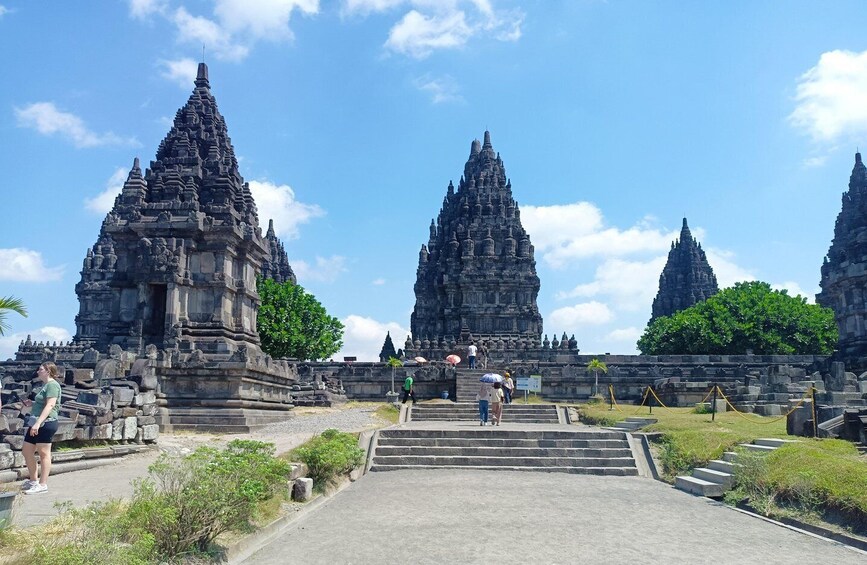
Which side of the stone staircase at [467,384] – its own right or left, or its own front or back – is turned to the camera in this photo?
front

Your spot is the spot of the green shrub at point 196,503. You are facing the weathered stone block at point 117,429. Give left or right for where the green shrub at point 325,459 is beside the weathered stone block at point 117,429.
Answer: right

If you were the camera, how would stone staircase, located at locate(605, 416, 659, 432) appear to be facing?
facing the viewer and to the left of the viewer

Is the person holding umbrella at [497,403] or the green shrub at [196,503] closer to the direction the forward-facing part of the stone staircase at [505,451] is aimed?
the green shrub

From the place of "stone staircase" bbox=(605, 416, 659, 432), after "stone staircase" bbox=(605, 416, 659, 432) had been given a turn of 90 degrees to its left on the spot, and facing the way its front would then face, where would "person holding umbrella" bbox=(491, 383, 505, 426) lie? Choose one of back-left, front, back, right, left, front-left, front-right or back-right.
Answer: back-right

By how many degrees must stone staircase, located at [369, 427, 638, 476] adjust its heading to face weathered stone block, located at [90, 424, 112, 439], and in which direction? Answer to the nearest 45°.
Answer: approximately 90° to its right

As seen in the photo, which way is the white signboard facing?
toward the camera

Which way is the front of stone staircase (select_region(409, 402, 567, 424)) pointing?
toward the camera

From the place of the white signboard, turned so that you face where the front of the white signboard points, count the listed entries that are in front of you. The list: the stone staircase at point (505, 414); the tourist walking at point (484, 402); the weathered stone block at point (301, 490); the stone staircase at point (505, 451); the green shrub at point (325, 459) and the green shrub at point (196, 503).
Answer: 6

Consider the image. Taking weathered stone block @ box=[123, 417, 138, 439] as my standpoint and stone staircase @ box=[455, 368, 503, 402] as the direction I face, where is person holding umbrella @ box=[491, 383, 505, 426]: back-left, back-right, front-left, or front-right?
front-right

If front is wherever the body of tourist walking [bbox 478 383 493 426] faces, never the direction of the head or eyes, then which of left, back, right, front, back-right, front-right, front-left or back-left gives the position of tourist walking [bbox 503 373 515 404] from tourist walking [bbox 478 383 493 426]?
front

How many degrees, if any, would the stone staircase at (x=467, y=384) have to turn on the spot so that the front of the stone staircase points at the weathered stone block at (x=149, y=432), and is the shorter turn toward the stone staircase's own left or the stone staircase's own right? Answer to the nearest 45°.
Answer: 0° — it already faces it

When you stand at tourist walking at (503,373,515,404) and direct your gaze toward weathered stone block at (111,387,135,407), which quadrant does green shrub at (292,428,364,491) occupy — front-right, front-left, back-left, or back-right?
front-left

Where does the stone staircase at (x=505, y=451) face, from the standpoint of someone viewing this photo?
facing the viewer

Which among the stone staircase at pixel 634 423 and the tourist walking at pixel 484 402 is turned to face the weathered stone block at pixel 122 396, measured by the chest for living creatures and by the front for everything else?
the stone staircase

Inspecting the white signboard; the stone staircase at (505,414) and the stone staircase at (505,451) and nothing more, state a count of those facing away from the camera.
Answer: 0

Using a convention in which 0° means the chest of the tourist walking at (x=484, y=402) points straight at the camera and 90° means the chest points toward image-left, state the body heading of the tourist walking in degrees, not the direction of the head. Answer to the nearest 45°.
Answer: approximately 180°
